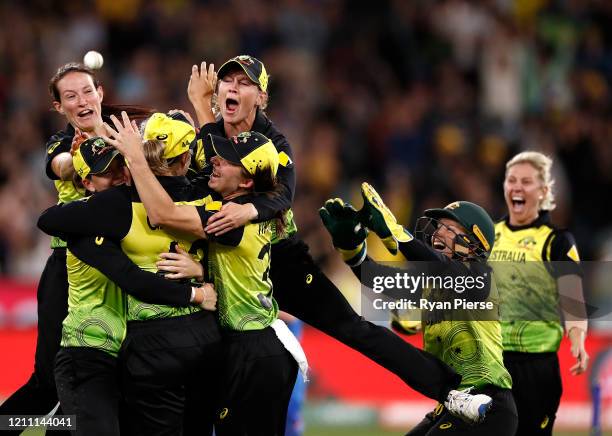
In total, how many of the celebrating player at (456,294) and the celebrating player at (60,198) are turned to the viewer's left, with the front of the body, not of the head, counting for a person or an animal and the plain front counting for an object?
1

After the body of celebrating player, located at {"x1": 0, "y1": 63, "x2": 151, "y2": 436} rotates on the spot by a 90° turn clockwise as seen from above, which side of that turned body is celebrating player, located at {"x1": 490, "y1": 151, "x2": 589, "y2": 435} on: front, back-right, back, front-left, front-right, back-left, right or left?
back-left

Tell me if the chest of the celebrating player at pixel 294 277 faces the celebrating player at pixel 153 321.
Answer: yes

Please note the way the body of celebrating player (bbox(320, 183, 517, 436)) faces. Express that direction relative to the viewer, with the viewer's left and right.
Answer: facing to the left of the viewer

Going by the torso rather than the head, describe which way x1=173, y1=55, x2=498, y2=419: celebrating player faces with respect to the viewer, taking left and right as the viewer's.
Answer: facing the viewer and to the left of the viewer

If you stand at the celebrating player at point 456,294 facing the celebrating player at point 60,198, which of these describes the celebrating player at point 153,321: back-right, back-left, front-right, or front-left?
front-left

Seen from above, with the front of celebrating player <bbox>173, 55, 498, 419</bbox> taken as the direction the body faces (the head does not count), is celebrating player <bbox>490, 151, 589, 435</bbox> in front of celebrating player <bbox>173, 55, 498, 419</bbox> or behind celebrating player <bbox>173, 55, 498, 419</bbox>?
behind

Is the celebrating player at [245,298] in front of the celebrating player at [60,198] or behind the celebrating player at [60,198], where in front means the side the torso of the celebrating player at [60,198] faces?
in front

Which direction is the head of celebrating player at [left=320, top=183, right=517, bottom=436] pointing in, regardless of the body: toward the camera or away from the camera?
toward the camera

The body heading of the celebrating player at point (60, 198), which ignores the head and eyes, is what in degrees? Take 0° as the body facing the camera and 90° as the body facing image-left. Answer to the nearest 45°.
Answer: approximately 315°

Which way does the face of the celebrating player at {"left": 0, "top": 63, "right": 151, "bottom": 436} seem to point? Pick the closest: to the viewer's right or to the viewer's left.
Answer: to the viewer's right
